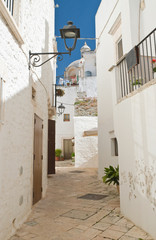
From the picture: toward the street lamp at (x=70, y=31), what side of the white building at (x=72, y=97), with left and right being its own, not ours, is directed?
front

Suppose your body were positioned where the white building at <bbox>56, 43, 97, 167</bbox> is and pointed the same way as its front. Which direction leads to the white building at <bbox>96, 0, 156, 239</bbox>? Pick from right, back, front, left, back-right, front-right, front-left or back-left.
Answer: front

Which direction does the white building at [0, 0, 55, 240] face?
to the viewer's right

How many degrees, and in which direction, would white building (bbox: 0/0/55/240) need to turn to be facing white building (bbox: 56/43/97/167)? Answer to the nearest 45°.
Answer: approximately 90° to its left

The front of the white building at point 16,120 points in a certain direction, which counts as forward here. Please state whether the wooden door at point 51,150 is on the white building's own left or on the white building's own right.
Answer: on the white building's own left

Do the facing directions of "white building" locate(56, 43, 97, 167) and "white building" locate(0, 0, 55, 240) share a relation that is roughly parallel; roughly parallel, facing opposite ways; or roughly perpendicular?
roughly perpendicular

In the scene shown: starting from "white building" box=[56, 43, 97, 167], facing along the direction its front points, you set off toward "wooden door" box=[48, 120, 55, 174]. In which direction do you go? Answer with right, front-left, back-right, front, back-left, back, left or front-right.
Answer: front

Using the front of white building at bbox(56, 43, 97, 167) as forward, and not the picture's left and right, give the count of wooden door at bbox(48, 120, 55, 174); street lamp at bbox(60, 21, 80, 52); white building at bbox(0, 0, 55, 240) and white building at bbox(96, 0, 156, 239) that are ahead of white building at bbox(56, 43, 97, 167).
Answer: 4

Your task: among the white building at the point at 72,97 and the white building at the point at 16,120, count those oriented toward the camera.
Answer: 1

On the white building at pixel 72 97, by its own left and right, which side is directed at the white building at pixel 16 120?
front

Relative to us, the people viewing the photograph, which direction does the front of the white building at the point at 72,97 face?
facing the viewer

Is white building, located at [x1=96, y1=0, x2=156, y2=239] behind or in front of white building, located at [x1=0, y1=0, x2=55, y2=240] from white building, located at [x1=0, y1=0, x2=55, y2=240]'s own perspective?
in front
